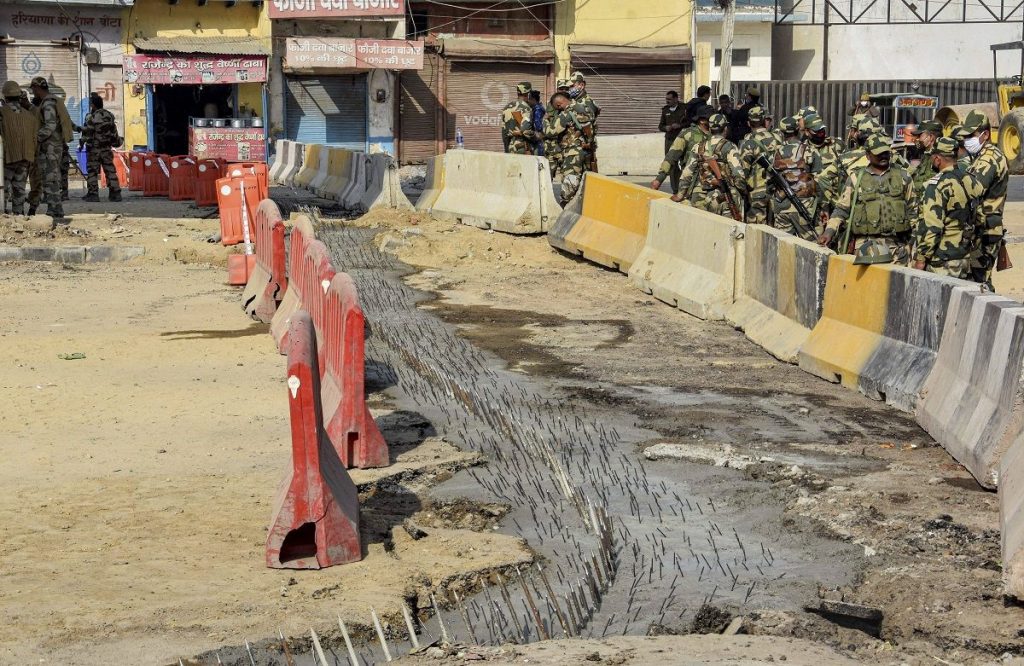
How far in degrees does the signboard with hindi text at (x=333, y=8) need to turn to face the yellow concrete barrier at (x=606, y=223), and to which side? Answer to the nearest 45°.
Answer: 0° — it already faces it

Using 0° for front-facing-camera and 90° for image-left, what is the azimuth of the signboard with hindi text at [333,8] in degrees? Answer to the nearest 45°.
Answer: approximately 0°

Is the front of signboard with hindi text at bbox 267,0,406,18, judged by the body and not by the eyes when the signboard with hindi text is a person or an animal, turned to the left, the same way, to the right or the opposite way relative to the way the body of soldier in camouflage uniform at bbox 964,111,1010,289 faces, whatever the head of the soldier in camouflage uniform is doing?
to the left

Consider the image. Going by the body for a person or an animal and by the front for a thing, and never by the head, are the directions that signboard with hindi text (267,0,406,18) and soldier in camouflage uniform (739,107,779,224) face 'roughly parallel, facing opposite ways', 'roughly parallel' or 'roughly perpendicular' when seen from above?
roughly parallel, facing opposite ways

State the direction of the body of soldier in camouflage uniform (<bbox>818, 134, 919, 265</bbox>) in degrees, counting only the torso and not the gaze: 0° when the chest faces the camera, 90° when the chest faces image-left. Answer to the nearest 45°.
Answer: approximately 0°

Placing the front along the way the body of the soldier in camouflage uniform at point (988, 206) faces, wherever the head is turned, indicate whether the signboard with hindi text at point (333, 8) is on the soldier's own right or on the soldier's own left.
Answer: on the soldier's own right
